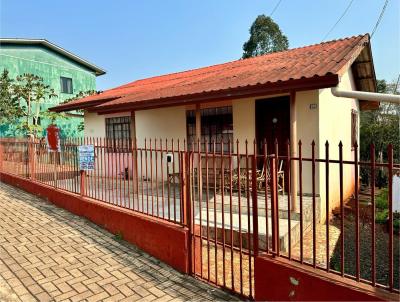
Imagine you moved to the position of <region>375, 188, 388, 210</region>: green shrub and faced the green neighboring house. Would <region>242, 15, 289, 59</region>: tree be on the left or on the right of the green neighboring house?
right

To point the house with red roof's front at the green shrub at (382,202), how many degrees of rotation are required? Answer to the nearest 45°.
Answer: approximately 135° to its left

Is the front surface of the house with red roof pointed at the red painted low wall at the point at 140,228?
yes

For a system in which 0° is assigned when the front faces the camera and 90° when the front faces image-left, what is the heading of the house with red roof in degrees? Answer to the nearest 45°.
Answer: approximately 45°

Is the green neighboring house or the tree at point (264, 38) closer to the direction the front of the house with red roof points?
the green neighboring house

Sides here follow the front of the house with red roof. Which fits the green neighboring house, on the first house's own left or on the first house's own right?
on the first house's own right

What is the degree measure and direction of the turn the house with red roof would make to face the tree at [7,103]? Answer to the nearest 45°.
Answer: approximately 90° to its right

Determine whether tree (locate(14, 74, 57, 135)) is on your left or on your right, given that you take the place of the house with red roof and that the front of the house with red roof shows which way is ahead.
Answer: on your right

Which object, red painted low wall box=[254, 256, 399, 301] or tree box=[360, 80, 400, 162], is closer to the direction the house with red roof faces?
the red painted low wall

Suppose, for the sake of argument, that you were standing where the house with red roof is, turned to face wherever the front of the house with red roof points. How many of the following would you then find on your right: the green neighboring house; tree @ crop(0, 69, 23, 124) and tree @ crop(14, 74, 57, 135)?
3

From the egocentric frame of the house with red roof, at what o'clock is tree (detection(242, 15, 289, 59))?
The tree is roughly at 5 o'clock from the house with red roof.

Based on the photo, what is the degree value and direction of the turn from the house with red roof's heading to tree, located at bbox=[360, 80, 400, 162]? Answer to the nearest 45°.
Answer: approximately 180°

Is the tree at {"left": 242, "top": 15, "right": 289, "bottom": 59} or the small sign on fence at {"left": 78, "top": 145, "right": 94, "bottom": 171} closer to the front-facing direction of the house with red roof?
the small sign on fence
